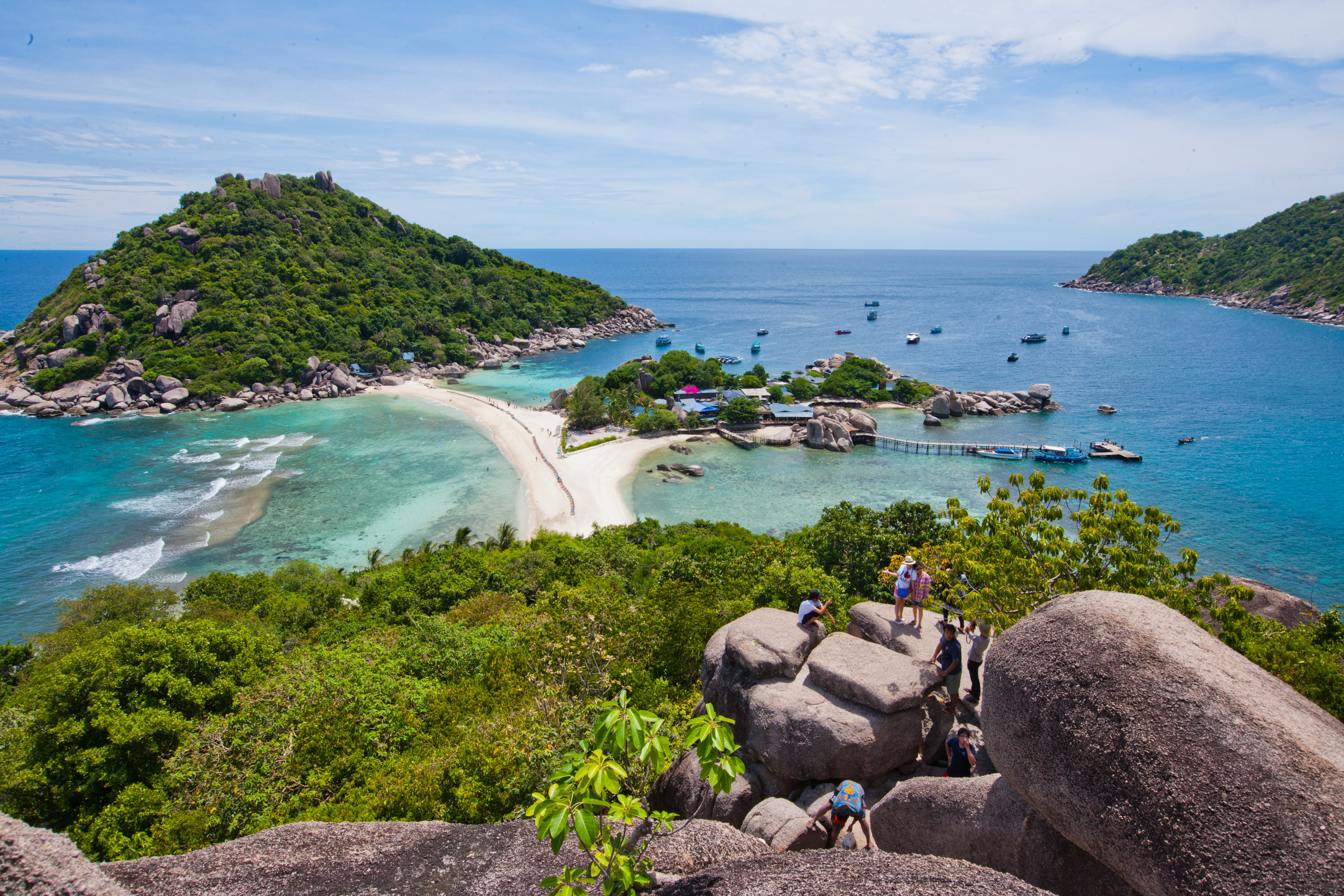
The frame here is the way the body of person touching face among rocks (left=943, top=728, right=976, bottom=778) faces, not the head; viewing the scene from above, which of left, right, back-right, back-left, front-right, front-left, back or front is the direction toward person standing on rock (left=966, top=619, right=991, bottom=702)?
back

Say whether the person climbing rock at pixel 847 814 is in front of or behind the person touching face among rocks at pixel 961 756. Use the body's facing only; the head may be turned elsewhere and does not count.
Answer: in front

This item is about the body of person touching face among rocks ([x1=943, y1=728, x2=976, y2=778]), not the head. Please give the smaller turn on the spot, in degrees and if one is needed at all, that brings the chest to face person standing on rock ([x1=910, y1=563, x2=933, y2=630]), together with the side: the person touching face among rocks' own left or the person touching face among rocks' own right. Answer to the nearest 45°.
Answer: approximately 180°

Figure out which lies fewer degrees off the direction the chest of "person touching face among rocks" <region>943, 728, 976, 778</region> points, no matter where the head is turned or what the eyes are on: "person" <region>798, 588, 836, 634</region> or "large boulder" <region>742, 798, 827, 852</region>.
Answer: the large boulder

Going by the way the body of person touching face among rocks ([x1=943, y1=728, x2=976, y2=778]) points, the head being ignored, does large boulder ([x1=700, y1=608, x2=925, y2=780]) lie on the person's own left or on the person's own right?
on the person's own right

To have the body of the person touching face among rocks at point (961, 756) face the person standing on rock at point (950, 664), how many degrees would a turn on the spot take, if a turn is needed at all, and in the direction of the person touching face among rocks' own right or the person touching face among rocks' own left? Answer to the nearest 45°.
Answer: approximately 180°

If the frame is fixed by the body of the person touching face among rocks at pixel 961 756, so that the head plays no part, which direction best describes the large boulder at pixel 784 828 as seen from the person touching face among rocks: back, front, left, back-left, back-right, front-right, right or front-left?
front-right

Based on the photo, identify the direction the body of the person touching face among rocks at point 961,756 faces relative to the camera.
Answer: toward the camera

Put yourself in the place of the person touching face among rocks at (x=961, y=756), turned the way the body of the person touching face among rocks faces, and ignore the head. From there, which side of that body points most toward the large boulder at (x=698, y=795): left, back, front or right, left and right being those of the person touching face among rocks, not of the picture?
right

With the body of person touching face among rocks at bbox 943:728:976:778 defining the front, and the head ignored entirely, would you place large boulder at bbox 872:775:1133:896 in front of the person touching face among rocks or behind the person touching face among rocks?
in front

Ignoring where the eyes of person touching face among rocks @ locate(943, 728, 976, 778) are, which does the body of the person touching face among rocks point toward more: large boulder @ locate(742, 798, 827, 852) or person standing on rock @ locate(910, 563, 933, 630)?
the large boulder
